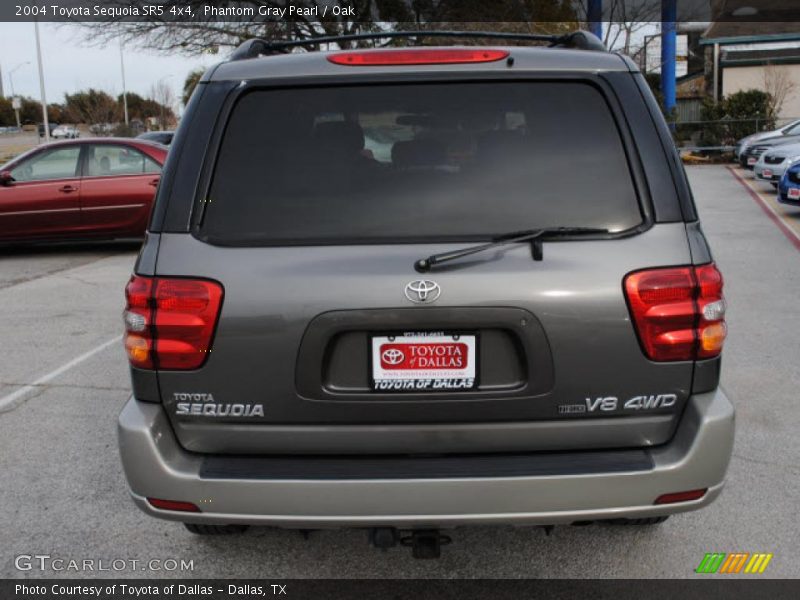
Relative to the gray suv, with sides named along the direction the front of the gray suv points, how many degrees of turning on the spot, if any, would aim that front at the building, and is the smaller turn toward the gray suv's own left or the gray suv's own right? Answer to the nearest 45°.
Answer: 0° — it already faces it

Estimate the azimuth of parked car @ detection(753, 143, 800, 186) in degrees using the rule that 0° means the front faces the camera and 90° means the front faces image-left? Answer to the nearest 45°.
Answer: approximately 45°

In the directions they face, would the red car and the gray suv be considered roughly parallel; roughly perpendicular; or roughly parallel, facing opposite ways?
roughly perpendicular

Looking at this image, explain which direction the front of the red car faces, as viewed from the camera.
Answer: facing to the left of the viewer

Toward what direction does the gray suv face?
away from the camera

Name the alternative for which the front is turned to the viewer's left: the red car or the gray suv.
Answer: the red car

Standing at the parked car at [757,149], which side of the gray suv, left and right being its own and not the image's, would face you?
front

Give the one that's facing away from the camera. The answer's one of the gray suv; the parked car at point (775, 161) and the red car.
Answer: the gray suv

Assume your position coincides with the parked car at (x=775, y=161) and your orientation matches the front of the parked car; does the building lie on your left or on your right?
on your right
